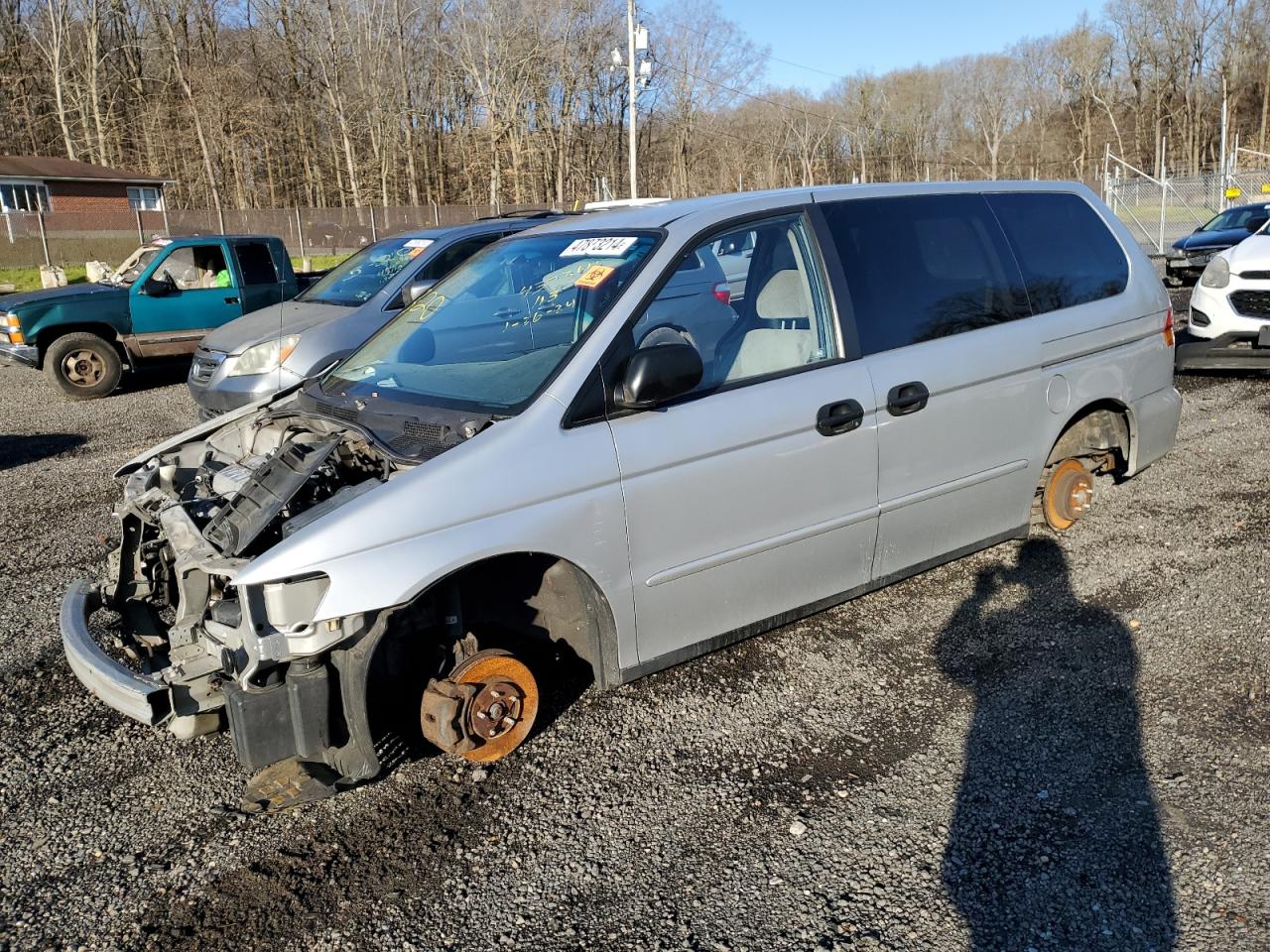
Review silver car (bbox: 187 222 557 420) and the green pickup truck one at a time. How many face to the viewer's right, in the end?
0

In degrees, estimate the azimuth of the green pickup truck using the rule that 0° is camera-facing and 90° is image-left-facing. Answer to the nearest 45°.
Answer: approximately 45°

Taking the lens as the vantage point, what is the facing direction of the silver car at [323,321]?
facing the viewer and to the left of the viewer

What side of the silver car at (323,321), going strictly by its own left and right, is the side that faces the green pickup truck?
right

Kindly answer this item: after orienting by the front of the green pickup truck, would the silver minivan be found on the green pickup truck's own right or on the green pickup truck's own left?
on the green pickup truck's own left

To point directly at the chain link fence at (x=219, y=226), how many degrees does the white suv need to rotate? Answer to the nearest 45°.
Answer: approximately 90° to its right

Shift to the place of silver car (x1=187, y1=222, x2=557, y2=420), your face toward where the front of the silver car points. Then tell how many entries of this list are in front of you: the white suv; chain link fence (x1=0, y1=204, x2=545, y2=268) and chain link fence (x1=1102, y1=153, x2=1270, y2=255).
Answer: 0

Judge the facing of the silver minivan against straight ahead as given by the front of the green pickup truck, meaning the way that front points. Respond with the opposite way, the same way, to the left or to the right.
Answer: the same way

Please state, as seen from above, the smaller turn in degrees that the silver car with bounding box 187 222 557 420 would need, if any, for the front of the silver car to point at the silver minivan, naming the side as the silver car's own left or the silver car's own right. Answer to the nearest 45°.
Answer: approximately 45° to the silver car's own left

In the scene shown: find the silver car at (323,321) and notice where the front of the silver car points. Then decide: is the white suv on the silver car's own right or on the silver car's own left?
on the silver car's own left

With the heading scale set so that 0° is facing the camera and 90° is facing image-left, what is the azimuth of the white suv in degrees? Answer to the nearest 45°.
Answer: approximately 45°

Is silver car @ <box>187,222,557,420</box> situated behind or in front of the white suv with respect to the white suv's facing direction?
in front

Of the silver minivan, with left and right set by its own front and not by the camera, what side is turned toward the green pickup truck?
right

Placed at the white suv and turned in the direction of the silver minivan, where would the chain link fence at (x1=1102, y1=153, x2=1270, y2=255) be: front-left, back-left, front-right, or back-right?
back-right

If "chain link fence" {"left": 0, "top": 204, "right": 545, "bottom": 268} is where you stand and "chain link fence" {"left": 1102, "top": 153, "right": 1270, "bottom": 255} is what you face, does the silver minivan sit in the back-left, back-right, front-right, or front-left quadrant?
front-right

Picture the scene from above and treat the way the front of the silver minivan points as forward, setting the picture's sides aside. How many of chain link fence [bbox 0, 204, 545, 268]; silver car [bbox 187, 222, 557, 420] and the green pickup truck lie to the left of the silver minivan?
0

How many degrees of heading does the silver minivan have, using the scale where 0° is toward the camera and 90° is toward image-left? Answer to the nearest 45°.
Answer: approximately 45°

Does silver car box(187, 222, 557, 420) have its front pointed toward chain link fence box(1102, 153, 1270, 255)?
no

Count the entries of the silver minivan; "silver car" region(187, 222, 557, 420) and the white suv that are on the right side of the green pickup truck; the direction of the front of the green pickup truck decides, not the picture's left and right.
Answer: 0
